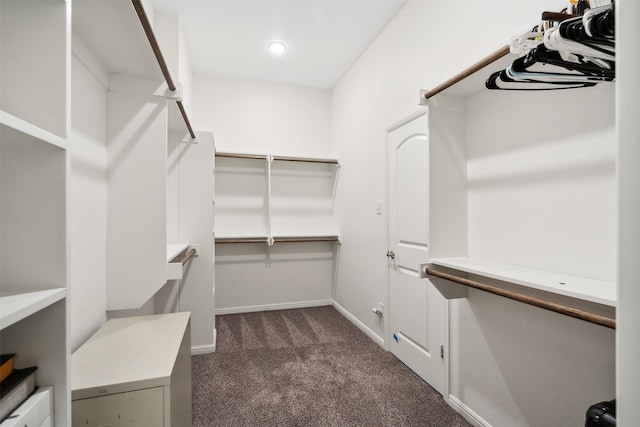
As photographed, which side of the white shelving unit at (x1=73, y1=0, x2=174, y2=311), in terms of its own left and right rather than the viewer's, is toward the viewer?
right

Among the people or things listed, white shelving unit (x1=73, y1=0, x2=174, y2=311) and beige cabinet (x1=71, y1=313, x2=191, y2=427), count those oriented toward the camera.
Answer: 1

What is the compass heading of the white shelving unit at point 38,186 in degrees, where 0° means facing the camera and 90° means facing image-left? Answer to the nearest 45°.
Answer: approximately 270°

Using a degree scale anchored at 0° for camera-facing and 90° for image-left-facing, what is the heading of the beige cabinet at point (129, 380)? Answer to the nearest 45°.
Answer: approximately 0°

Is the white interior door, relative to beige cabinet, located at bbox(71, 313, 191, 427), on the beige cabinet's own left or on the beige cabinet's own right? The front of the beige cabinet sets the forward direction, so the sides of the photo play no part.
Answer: on the beige cabinet's own left

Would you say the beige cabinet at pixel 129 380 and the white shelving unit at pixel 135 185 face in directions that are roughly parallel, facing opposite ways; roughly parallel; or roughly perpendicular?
roughly perpendicular

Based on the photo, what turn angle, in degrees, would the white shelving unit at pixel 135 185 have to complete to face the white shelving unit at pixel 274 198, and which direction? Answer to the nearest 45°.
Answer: approximately 45° to its left

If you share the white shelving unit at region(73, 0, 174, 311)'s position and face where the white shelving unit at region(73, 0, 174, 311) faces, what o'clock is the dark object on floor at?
The dark object on floor is roughly at 2 o'clock from the white shelving unit.
